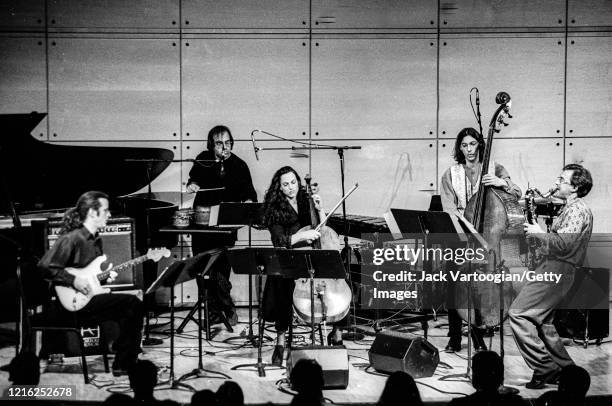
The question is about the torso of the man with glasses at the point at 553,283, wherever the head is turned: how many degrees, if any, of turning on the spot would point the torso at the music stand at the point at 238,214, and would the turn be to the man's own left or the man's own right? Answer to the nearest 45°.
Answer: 0° — they already face it

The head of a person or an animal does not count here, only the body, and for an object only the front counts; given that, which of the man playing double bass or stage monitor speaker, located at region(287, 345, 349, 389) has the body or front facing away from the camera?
the stage monitor speaker

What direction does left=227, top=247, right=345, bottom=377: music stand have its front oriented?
away from the camera

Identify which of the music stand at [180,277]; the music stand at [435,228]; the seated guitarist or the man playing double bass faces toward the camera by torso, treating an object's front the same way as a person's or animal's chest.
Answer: the man playing double bass

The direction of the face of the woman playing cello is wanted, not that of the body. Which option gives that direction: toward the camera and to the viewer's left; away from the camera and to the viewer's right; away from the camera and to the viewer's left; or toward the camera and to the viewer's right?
toward the camera and to the viewer's right

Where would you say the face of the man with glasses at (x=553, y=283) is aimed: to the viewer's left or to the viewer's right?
to the viewer's left

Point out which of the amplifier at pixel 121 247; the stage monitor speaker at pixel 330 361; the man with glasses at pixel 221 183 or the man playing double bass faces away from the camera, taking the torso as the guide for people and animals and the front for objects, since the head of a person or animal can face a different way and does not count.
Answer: the stage monitor speaker

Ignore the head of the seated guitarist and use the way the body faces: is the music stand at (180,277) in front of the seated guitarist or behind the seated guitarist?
in front

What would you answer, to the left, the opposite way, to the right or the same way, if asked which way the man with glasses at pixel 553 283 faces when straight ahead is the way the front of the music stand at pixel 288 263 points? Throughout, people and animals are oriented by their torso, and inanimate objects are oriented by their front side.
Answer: to the left

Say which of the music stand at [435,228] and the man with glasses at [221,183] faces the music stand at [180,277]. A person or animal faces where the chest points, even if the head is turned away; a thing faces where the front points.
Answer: the man with glasses

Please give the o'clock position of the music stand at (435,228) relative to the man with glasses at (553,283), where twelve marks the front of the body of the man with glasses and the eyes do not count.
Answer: The music stand is roughly at 12 o'clock from the man with glasses.

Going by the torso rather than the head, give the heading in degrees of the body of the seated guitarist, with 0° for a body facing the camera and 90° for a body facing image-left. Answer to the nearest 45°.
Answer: approximately 270°
